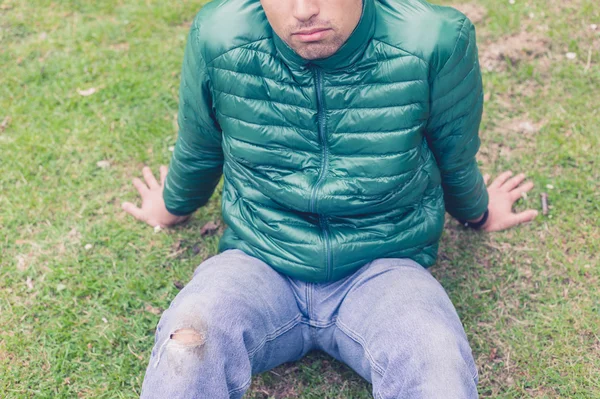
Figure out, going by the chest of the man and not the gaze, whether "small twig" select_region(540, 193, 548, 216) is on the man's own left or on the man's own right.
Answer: on the man's own left

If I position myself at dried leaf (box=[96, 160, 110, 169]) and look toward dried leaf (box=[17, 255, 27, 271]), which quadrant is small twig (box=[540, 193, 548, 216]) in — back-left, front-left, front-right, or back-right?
back-left

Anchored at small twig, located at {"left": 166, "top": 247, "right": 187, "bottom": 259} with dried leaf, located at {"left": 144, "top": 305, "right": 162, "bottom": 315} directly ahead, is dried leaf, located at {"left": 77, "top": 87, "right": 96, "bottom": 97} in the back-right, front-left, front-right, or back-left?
back-right

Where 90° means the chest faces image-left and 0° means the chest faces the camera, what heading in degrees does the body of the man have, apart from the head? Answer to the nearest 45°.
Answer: approximately 0°

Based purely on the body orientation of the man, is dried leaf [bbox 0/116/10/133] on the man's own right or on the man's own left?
on the man's own right

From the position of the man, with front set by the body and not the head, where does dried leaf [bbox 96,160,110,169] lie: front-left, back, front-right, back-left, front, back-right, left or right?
back-right

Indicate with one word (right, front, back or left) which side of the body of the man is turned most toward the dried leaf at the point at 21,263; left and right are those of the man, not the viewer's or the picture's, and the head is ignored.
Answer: right

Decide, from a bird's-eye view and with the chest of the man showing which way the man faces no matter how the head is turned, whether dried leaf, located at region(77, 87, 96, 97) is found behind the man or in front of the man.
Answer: behind
